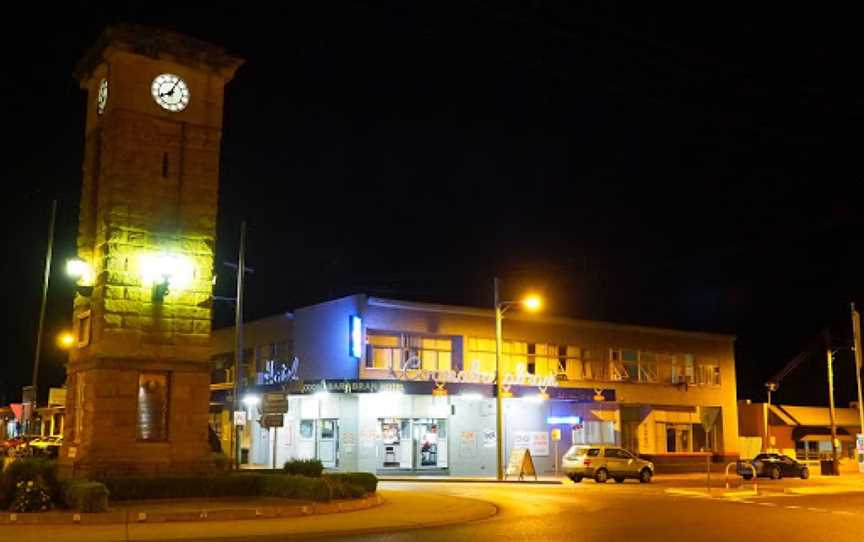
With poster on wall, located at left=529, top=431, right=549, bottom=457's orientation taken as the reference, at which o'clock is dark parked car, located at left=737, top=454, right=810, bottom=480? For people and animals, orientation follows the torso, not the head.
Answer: The dark parked car is roughly at 9 o'clock from the poster on wall.

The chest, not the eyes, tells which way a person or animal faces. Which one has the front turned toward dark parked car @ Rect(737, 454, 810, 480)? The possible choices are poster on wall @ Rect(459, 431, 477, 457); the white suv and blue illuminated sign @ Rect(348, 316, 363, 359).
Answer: the white suv

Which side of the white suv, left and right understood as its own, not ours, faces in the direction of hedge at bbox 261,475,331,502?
back

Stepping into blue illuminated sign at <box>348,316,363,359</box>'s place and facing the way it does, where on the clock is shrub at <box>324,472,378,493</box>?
The shrub is roughly at 12 o'clock from the blue illuminated sign.

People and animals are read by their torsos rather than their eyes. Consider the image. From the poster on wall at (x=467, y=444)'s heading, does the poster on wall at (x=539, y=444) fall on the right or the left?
on its left

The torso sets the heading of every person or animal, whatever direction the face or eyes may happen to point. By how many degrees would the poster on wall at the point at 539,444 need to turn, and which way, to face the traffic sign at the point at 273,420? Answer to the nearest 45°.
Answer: approximately 45° to its right

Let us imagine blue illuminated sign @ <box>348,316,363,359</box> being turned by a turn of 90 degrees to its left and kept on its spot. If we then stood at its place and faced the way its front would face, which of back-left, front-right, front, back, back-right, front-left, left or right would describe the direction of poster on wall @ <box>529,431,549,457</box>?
front-left

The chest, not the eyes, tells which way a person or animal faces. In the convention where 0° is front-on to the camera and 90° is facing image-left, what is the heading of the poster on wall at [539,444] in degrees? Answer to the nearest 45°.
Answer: approximately 0°

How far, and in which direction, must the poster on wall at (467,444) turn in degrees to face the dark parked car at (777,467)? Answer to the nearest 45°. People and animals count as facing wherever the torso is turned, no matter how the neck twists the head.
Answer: approximately 90° to its left

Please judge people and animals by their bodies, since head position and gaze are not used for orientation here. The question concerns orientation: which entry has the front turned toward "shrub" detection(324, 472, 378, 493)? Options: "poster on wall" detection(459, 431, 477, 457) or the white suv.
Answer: the poster on wall

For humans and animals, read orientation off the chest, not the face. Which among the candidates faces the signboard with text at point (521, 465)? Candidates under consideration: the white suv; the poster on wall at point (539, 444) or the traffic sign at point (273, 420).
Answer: the poster on wall

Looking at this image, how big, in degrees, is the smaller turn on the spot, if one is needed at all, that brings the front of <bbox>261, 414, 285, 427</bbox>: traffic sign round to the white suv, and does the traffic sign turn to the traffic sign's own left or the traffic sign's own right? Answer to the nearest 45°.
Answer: approximately 135° to the traffic sign's own left

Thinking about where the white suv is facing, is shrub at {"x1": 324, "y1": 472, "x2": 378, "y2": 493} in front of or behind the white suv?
behind

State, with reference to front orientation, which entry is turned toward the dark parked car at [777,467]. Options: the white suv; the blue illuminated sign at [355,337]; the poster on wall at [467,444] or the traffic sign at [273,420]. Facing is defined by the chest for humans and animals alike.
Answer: the white suv

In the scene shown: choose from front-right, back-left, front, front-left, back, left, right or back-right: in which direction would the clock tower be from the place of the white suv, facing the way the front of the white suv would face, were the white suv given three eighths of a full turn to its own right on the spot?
front-right
